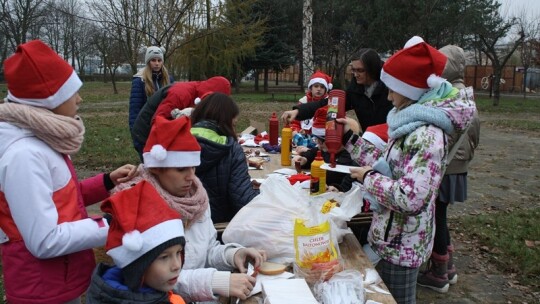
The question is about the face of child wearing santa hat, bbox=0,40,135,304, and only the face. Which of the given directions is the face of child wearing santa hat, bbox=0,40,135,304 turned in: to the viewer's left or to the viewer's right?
to the viewer's right

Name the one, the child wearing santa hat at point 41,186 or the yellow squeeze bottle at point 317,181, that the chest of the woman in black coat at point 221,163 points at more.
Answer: the yellow squeeze bottle

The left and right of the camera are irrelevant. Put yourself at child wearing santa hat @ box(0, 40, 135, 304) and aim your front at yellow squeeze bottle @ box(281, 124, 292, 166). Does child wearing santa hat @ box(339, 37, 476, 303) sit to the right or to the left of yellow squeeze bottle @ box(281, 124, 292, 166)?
right

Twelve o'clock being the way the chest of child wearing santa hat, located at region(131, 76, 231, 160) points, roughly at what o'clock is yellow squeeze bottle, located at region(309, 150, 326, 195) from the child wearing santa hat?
The yellow squeeze bottle is roughly at 2 o'clock from the child wearing santa hat.

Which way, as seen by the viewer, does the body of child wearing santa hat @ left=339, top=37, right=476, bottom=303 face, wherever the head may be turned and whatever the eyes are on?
to the viewer's left

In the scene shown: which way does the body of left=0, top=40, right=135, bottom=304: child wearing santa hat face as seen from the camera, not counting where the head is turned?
to the viewer's right

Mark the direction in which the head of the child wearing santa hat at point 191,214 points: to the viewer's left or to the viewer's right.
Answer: to the viewer's right

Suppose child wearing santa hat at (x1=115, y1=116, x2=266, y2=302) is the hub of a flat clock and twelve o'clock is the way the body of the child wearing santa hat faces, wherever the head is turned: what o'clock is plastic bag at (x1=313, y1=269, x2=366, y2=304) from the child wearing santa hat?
The plastic bag is roughly at 1 o'clock from the child wearing santa hat.

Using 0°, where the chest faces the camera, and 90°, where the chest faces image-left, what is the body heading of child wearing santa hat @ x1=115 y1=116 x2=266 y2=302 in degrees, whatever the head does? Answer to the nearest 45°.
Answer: approximately 270°
